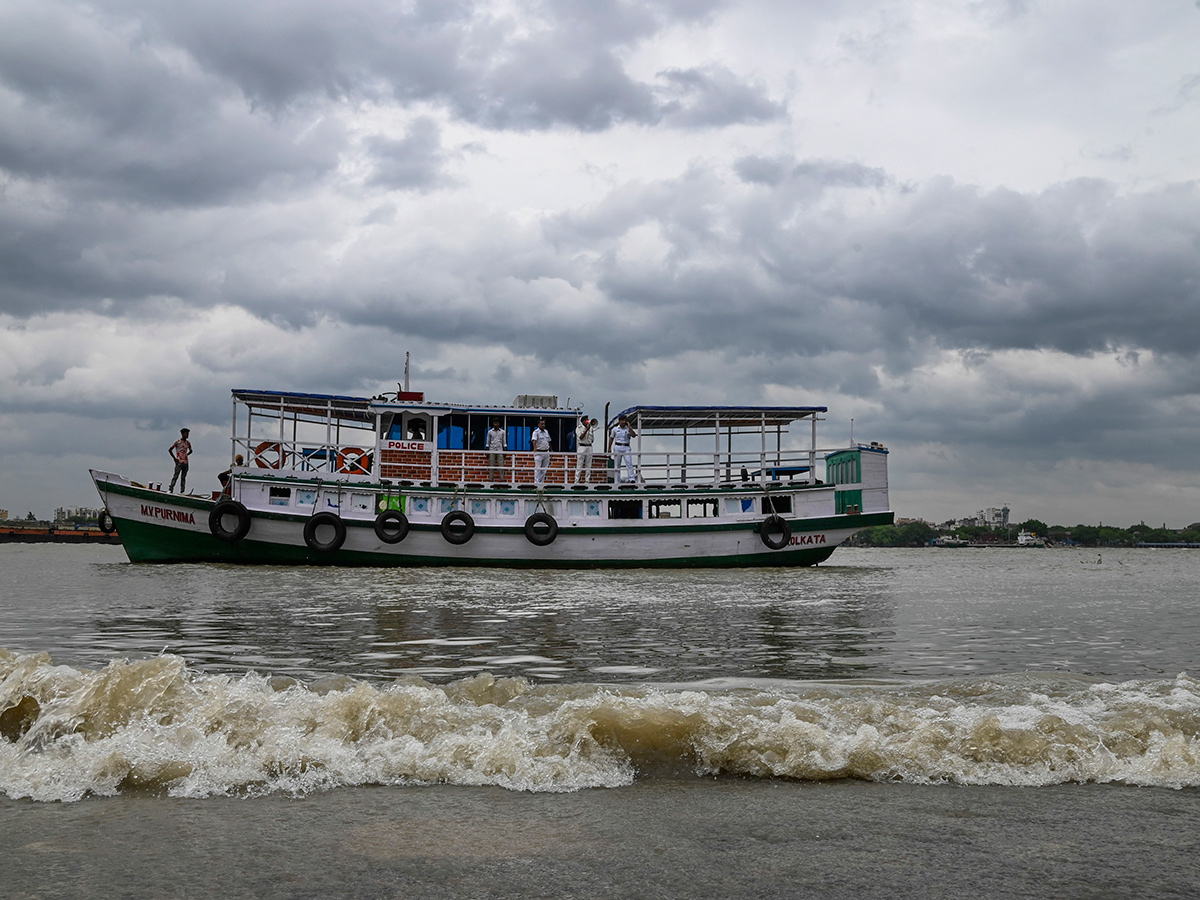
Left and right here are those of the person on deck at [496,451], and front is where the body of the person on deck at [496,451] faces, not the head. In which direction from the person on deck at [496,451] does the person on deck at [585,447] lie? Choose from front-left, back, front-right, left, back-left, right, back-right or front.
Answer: left

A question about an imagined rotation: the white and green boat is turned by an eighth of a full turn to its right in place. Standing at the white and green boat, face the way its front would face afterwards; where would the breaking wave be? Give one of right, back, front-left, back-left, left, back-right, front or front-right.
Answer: back-left

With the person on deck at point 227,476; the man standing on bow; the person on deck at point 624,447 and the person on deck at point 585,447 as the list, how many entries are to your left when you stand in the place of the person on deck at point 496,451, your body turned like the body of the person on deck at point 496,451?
2

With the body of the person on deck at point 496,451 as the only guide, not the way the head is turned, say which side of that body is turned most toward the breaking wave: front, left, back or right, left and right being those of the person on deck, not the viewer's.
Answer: front

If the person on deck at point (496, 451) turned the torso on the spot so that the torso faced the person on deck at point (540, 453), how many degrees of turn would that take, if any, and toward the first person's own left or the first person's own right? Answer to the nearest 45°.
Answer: approximately 90° to the first person's own left

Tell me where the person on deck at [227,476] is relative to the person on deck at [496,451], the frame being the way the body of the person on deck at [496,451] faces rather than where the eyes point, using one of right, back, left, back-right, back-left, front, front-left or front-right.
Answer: right

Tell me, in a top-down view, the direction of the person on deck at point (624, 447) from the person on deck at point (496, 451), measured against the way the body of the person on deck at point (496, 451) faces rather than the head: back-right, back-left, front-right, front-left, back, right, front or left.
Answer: left

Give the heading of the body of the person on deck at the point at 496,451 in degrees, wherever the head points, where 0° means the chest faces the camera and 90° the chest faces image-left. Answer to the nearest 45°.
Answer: approximately 0°

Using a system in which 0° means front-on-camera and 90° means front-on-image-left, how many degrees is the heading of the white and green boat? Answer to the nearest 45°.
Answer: approximately 90°

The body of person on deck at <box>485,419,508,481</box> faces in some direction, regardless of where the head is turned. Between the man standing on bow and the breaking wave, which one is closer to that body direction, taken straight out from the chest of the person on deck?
the breaking wave

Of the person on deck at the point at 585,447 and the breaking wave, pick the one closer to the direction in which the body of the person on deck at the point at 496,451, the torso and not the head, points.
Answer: the breaking wave

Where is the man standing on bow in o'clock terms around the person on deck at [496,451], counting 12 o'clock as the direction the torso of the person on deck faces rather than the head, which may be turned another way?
The man standing on bow is roughly at 3 o'clock from the person on deck.

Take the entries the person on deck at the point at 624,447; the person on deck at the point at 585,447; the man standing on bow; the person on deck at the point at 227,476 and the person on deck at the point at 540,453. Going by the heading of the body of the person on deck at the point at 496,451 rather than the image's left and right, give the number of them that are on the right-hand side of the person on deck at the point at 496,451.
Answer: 2
